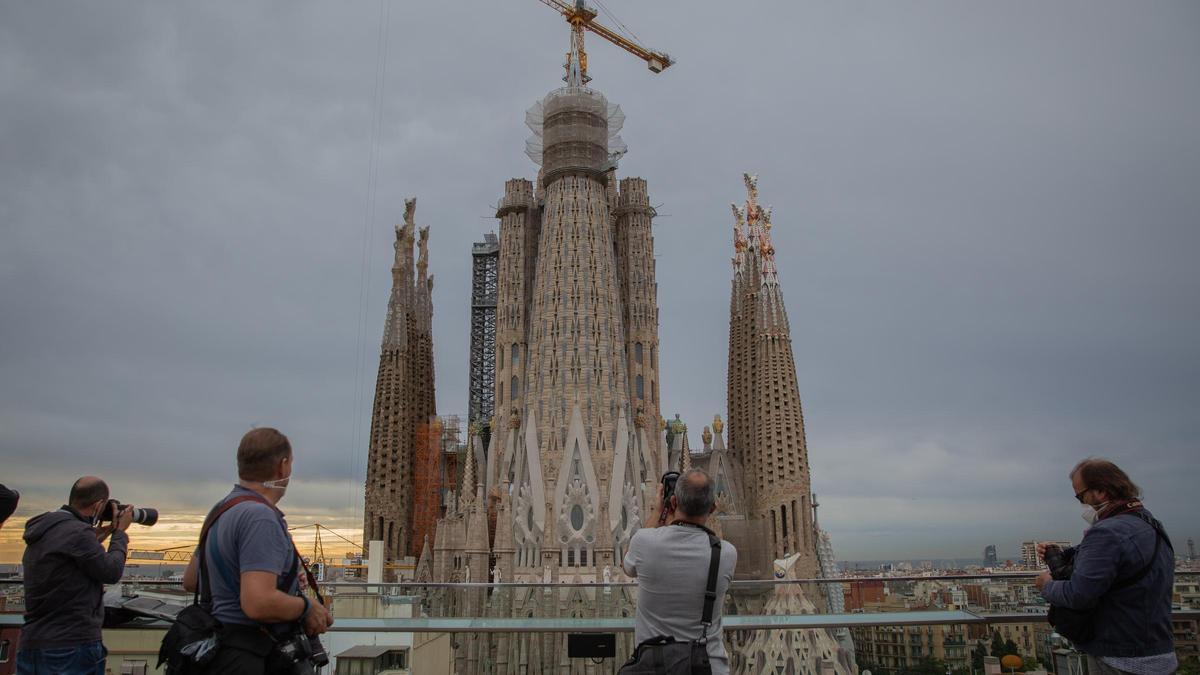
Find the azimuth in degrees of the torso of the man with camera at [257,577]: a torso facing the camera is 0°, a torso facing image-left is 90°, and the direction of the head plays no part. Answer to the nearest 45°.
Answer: approximately 225°

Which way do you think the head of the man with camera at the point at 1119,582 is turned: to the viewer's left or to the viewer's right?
to the viewer's left

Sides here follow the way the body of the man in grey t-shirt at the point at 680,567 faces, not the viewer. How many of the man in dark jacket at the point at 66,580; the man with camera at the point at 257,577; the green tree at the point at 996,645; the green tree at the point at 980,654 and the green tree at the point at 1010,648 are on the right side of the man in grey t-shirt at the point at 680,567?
3

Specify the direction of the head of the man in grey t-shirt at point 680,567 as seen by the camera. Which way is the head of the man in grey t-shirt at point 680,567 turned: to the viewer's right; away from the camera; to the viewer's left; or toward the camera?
away from the camera

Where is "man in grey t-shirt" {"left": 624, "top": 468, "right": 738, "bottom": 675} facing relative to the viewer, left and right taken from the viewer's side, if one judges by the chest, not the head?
facing away from the viewer and to the left of the viewer

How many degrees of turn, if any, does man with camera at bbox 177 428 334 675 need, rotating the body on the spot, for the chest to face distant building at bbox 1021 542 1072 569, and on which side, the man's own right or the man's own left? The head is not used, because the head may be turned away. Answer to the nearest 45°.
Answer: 0° — they already face it

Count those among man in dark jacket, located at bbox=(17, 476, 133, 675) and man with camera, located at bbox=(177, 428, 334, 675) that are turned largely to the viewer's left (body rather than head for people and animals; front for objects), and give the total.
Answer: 0

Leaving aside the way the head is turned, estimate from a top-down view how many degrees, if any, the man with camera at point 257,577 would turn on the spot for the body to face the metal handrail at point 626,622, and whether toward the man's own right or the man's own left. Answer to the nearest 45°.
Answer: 0° — they already face it

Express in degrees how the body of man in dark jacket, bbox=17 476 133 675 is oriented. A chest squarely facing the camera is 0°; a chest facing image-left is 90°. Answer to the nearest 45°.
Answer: approximately 225°
